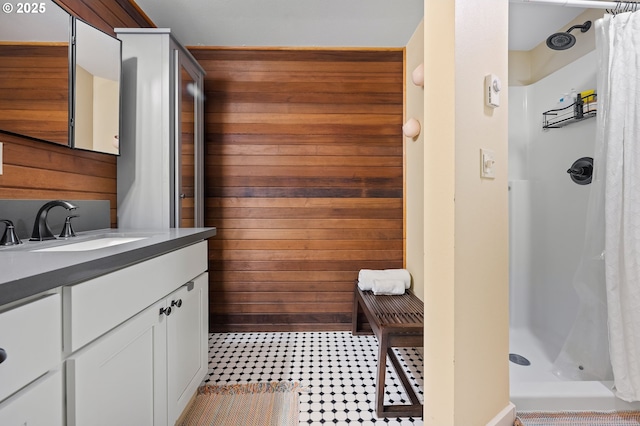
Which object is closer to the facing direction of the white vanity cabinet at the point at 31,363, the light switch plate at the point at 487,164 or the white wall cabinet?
the light switch plate

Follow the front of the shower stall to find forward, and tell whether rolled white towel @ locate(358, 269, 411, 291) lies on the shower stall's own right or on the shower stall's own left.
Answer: on the shower stall's own right

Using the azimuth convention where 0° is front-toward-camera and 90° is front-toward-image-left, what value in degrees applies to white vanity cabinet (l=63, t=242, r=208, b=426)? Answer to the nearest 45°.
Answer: approximately 315°

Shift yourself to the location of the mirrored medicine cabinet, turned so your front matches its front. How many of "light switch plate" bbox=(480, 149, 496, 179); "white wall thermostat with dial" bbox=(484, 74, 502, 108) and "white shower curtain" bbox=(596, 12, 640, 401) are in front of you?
3

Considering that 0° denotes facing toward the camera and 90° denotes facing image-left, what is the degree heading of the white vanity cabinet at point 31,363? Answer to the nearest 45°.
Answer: approximately 315°

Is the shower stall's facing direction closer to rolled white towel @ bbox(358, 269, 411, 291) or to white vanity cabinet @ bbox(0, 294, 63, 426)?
the white vanity cabinet

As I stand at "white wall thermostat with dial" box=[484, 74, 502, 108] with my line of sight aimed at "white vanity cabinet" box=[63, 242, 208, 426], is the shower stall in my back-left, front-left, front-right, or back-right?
back-right

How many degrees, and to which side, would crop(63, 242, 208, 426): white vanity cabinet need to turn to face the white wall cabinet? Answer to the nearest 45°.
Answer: approximately 135° to its left

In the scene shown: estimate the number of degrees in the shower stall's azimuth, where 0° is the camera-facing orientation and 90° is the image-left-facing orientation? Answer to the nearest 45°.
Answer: approximately 0°

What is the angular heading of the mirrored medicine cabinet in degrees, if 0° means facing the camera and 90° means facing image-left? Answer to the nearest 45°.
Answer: approximately 315°
